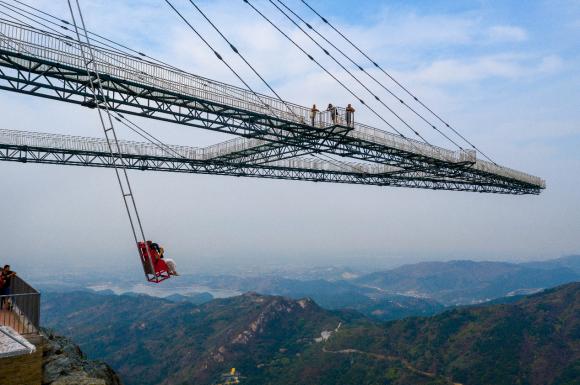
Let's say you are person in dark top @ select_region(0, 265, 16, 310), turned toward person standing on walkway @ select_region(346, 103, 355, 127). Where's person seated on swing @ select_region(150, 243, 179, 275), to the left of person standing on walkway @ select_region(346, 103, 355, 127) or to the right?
right

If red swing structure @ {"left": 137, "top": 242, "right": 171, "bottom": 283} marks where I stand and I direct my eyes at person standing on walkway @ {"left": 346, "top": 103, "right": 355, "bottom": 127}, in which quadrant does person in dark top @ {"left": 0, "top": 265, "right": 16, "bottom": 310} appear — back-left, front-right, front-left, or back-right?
back-left

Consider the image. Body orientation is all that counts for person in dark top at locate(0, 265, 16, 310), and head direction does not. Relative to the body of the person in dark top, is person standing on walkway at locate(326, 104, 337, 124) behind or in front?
in front

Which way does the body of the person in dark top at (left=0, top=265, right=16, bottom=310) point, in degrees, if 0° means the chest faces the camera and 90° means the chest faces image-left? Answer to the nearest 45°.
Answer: approximately 270°

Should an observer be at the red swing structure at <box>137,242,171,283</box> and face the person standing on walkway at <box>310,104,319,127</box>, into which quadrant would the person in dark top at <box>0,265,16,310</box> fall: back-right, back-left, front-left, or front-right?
back-left

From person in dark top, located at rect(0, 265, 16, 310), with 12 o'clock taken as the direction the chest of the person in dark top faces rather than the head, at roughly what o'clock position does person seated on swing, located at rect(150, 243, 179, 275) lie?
The person seated on swing is roughly at 1 o'clock from the person in dark top.

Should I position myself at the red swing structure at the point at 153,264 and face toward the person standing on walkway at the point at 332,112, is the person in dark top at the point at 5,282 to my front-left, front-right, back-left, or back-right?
back-left

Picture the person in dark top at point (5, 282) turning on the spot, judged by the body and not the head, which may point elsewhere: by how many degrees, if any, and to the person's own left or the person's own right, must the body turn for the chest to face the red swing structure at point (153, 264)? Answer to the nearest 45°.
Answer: approximately 45° to the person's own right

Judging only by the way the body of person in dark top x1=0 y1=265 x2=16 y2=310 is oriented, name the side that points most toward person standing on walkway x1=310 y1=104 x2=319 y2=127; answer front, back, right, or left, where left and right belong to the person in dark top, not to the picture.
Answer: front
